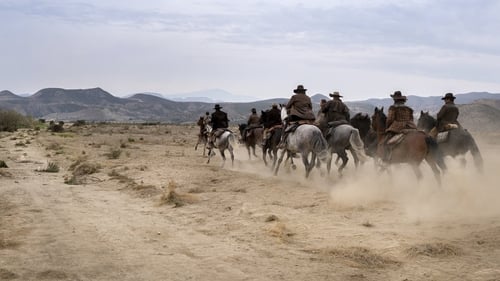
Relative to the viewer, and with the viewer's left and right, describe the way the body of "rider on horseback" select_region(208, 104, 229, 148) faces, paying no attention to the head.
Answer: facing away from the viewer and to the left of the viewer

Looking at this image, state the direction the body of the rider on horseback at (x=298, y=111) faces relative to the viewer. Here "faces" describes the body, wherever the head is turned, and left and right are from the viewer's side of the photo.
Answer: facing away from the viewer and to the left of the viewer

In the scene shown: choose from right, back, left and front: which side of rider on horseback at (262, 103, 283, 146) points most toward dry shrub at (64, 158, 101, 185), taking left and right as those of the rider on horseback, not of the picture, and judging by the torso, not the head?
left

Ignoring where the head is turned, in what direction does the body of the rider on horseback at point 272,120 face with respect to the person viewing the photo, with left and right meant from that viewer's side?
facing away from the viewer

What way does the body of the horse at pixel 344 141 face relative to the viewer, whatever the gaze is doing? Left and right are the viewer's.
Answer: facing away from the viewer and to the left of the viewer

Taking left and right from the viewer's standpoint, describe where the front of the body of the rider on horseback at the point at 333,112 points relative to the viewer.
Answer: facing away from the viewer and to the left of the viewer

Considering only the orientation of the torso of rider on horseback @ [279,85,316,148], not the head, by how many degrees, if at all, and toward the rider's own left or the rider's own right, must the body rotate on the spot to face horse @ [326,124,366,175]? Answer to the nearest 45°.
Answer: approximately 135° to the rider's own right

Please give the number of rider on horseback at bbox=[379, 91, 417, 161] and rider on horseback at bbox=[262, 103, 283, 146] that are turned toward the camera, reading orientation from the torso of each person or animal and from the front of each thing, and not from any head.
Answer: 0

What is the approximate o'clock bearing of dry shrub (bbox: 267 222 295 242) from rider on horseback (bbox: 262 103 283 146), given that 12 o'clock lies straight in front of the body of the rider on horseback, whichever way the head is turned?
The dry shrub is roughly at 6 o'clock from the rider on horseback.

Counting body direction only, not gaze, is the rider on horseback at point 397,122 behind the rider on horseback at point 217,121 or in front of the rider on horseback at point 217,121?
behind

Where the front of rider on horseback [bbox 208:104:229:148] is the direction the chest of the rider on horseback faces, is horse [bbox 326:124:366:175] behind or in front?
behind

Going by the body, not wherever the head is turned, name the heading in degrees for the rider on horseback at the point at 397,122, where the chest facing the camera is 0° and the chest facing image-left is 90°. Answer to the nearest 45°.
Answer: approximately 135°

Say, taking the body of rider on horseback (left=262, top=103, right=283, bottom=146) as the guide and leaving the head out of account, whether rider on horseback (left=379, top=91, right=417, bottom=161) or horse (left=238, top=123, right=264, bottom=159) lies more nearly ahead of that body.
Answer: the horse
